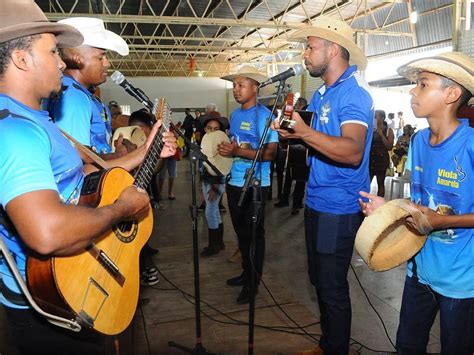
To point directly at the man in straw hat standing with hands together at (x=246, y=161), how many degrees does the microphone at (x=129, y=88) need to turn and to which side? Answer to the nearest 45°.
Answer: approximately 135° to its right

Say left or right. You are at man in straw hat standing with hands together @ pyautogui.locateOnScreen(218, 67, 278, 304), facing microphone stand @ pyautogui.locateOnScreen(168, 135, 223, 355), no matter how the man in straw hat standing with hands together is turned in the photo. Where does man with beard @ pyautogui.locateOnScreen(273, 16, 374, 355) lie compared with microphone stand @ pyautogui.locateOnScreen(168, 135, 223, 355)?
left

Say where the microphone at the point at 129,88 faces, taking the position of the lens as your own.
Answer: facing to the left of the viewer

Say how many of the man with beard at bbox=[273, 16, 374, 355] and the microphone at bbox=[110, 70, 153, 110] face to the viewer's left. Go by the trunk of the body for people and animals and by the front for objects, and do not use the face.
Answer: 2

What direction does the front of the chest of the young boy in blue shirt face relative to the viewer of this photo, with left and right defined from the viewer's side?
facing the viewer and to the left of the viewer

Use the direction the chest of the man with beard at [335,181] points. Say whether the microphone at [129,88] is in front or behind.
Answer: in front

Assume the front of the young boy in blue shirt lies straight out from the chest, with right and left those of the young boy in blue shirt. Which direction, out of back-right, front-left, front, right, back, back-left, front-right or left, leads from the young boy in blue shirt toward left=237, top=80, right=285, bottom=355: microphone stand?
front-right

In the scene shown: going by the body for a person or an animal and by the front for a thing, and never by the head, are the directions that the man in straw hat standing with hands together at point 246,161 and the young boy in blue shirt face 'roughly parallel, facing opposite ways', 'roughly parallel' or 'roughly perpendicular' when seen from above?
roughly parallel

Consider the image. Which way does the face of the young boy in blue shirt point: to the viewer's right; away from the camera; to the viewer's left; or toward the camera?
to the viewer's left

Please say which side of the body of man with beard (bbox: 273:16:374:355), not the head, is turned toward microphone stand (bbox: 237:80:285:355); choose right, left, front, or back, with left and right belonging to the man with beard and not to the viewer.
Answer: front

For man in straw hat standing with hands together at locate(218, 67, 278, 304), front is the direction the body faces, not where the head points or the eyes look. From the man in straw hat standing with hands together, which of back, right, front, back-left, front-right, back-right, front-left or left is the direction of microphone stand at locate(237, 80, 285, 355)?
front-left

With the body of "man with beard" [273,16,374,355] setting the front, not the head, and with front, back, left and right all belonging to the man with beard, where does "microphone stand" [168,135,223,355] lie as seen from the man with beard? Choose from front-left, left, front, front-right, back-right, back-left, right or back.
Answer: front

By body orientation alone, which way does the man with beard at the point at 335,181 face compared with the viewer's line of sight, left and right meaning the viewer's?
facing to the left of the viewer

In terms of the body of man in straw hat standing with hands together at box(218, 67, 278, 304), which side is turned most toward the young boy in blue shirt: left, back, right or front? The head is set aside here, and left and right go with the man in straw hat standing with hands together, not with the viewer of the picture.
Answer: left

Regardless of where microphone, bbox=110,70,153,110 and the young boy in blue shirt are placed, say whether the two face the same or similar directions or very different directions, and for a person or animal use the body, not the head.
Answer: same or similar directions
